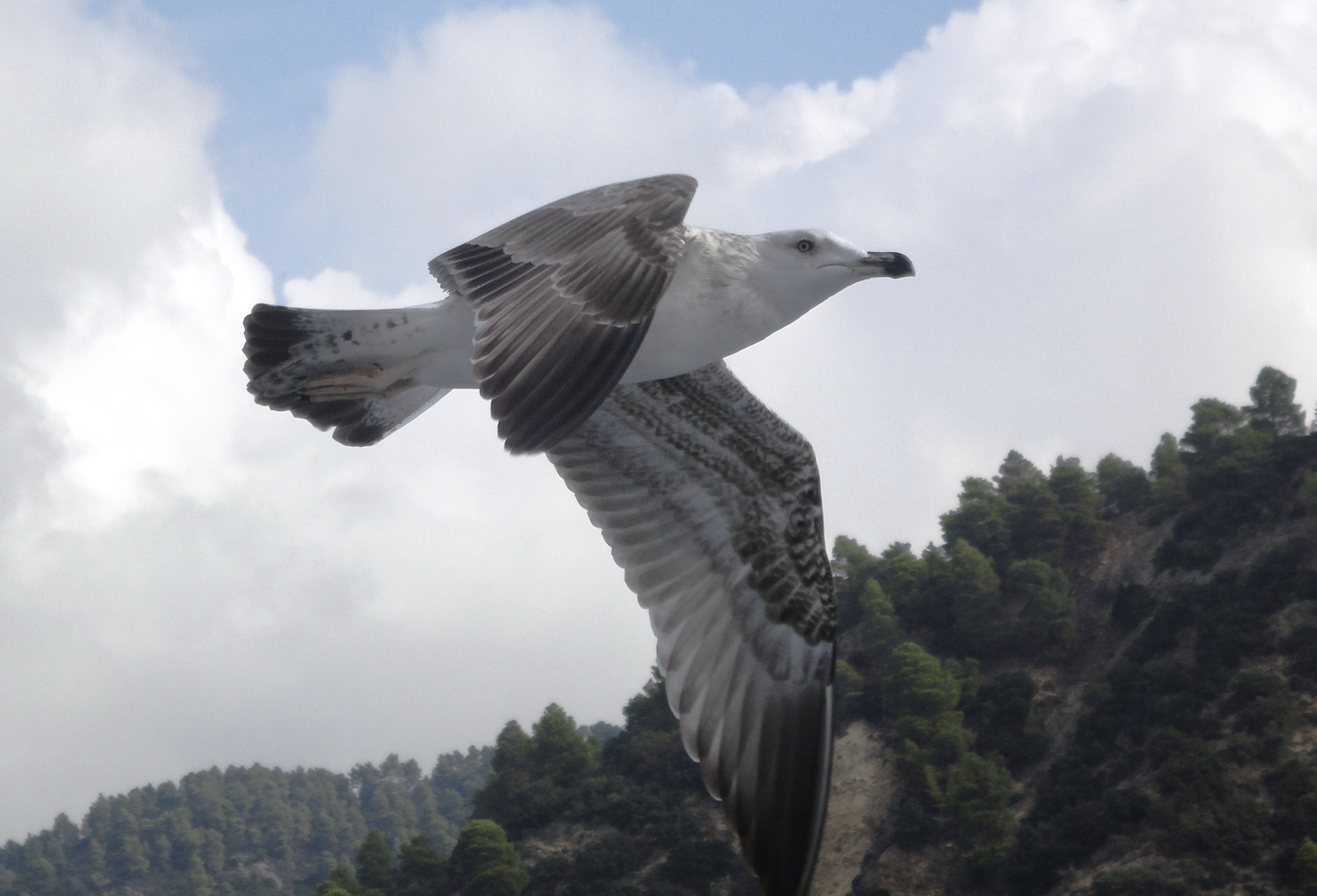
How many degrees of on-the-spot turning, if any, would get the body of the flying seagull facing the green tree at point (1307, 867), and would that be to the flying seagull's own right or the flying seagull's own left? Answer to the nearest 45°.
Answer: approximately 45° to the flying seagull's own left

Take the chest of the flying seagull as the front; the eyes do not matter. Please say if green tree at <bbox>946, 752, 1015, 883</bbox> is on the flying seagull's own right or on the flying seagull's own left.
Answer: on the flying seagull's own left

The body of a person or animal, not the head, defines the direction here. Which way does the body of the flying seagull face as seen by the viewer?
to the viewer's right
